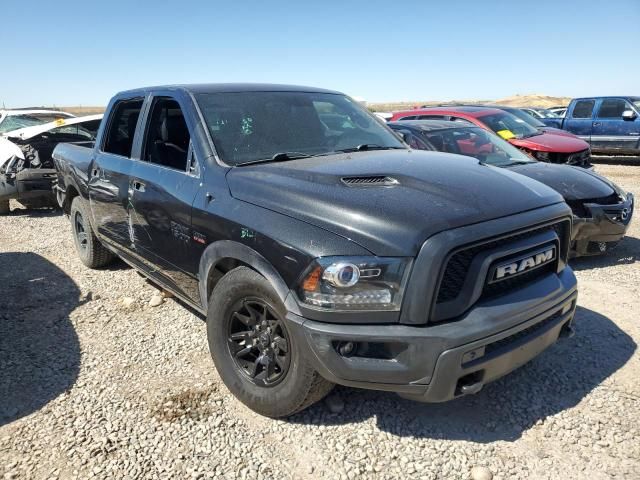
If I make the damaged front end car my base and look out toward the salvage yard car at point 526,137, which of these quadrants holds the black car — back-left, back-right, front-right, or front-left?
front-right

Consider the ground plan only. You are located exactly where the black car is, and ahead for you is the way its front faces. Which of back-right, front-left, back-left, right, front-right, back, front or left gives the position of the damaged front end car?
back-right

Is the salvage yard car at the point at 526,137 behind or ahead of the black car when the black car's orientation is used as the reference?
behind

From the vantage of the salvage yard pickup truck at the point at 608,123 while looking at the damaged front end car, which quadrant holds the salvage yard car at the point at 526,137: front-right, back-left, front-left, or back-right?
front-left

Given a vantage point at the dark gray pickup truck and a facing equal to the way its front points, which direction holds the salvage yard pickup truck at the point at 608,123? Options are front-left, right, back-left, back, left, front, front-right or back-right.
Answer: left

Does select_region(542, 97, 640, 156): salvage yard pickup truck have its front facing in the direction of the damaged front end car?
no

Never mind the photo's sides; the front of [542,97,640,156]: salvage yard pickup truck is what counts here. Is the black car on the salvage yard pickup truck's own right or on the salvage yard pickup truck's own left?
on the salvage yard pickup truck's own right

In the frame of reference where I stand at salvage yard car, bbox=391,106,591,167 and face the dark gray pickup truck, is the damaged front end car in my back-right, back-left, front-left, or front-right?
front-right

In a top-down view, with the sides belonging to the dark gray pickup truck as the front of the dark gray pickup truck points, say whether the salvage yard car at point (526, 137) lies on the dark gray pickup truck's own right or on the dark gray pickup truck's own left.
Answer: on the dark gray pickup truck's own left

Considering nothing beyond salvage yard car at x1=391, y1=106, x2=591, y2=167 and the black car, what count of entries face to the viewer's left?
0

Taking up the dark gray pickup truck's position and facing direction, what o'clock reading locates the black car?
The black car is roughly at 9 o'clock from the dark gray pickup truck.

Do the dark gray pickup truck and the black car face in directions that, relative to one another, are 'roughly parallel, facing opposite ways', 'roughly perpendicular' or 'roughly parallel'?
roughly parallel

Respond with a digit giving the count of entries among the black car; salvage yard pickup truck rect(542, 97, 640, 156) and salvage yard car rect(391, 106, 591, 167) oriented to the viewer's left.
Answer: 0

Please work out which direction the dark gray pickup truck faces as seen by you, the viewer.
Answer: facing the viewer and to the right of the viewer

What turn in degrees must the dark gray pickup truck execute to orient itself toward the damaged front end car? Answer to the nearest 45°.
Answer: approximately 180°

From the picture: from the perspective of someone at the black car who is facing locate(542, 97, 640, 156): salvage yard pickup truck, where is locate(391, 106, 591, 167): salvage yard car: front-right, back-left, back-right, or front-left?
front-left

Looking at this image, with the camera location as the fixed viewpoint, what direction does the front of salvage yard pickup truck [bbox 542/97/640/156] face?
facing to the right of the viewer
